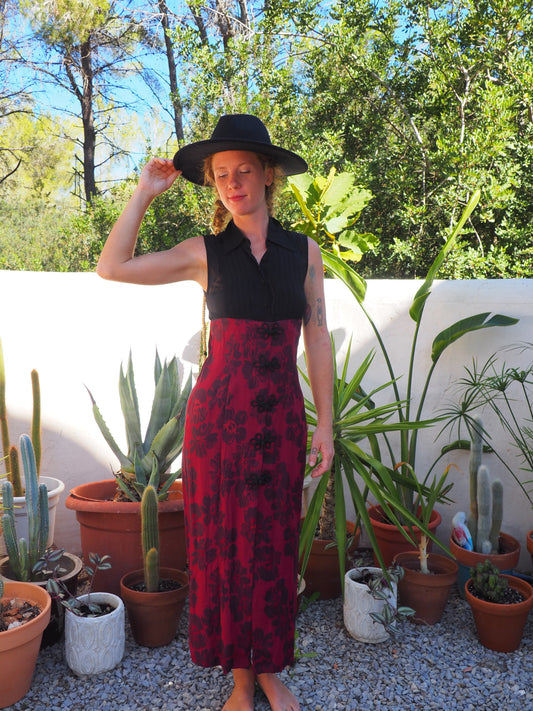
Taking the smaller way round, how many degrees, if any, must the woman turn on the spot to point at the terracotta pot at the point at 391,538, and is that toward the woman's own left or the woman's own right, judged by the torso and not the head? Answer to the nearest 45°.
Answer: approximately 135° to the woman's own left

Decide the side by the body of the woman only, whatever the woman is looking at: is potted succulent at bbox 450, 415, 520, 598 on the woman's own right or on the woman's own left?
on the woman's own left

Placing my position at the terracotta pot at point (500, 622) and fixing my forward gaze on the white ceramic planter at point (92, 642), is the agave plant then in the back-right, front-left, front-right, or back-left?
front-right

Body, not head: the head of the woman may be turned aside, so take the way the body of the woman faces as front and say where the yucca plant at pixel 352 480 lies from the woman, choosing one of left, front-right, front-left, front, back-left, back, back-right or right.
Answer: back-left

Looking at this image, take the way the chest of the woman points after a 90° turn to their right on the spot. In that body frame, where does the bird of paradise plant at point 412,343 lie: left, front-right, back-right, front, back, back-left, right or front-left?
back-right

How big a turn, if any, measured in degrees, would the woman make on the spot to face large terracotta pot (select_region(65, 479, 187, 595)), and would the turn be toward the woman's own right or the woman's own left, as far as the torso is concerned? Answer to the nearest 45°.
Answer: approximately 135° to the woman's own right

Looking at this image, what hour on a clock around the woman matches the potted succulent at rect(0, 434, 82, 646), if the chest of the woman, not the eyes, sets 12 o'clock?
The potted succulent is roughly at 4 o'clock from the woman.

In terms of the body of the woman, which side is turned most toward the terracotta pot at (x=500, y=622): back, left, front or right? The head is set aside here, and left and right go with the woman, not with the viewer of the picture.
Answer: left

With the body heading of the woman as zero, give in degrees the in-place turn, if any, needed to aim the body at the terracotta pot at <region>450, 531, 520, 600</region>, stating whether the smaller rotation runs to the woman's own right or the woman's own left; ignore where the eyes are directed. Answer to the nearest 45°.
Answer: approximately 135° to the woman's own left

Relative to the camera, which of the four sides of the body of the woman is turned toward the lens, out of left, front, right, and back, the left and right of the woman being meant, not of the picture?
front

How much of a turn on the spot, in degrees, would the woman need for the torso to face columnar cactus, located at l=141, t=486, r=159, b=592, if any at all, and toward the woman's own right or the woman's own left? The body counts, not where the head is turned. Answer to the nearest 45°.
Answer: approximately 135° to the woman's own right
